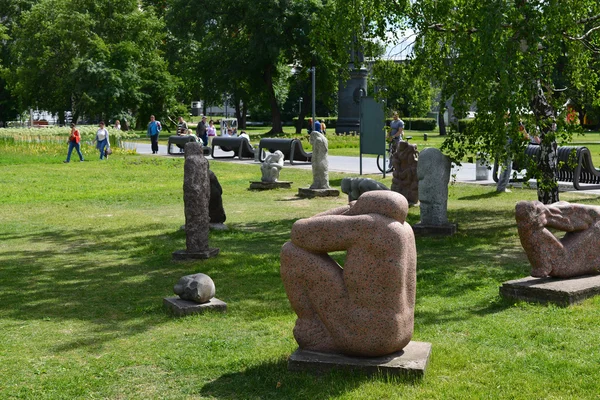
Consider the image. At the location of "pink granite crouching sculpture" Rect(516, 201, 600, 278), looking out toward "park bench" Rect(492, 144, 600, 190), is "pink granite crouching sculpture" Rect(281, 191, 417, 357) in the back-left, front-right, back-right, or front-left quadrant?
back-left

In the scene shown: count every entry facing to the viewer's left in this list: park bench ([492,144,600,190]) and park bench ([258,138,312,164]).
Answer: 0

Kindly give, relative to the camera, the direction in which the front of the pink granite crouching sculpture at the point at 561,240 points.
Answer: facing to the left of the viewer
